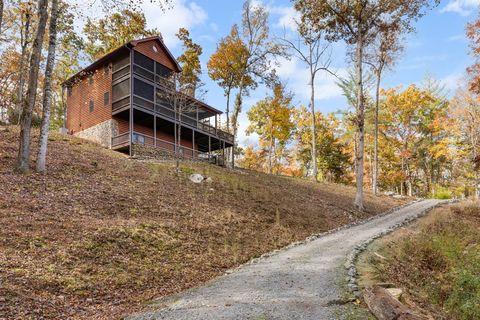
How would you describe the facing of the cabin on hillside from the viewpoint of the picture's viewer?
facing the viewer and to the right of the viewer

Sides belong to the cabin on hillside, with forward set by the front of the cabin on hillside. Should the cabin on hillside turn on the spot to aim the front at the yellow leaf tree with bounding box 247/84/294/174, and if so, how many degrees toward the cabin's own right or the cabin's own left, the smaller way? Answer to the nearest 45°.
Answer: approximately 90° to the cabin's own left
